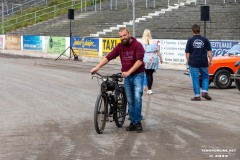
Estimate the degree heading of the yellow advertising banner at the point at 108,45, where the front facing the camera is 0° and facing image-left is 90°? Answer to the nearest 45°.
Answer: approximately 0°

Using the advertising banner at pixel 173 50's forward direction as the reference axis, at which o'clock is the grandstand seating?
The grandstand seating is roughly at 6 o'clock from the advertising banner.

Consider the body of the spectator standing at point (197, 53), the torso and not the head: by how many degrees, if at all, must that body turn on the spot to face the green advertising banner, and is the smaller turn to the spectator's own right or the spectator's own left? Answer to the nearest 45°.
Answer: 0° — they already face it

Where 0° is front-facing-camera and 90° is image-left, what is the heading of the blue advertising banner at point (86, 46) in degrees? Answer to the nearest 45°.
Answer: approximately 0°
